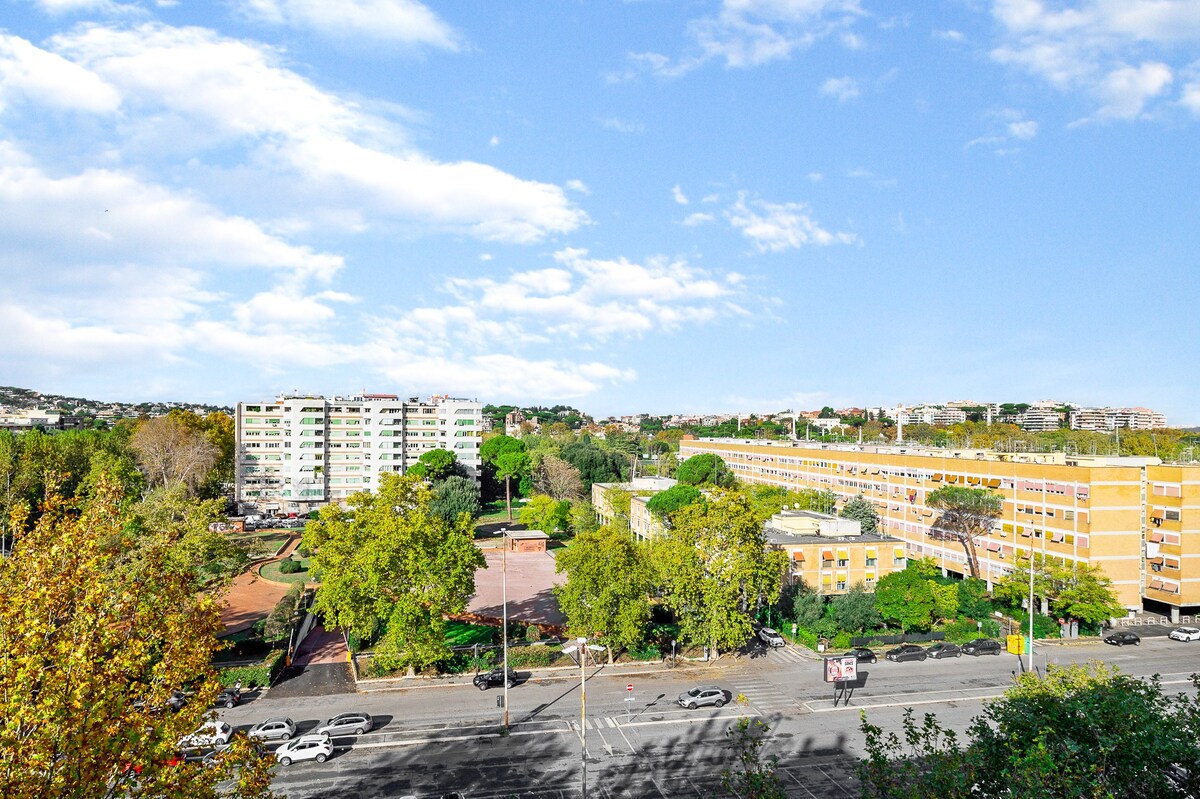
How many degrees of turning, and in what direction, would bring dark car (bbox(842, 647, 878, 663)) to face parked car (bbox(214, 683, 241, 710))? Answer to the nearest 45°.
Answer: approximately 45° to its left

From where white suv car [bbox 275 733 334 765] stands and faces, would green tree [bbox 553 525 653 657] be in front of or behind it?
behind

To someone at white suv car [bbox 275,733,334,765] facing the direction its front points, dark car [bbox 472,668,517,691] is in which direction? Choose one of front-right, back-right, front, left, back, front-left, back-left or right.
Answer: back-right

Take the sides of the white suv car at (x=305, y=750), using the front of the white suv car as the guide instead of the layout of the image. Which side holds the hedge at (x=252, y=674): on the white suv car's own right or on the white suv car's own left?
on the white suv car's own right

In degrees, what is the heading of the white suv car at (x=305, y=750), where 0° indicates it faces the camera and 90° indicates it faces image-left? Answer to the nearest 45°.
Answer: approximately 90°

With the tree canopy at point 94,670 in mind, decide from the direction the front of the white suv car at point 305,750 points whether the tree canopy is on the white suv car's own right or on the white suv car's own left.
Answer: on the white suv car's own left

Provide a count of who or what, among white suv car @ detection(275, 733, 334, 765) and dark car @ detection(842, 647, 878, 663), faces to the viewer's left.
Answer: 2

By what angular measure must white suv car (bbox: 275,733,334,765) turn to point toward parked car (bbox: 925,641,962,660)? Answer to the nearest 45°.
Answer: approximately 180°

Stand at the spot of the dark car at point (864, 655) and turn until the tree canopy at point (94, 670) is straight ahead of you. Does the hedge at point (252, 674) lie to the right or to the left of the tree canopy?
right

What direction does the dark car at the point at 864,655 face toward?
to the viewer's left

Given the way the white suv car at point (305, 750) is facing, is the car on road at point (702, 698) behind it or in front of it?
behind

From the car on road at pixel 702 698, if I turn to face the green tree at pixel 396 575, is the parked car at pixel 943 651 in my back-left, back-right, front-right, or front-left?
back-right

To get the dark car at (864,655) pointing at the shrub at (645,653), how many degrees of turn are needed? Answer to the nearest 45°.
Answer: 0° — it already faces it
